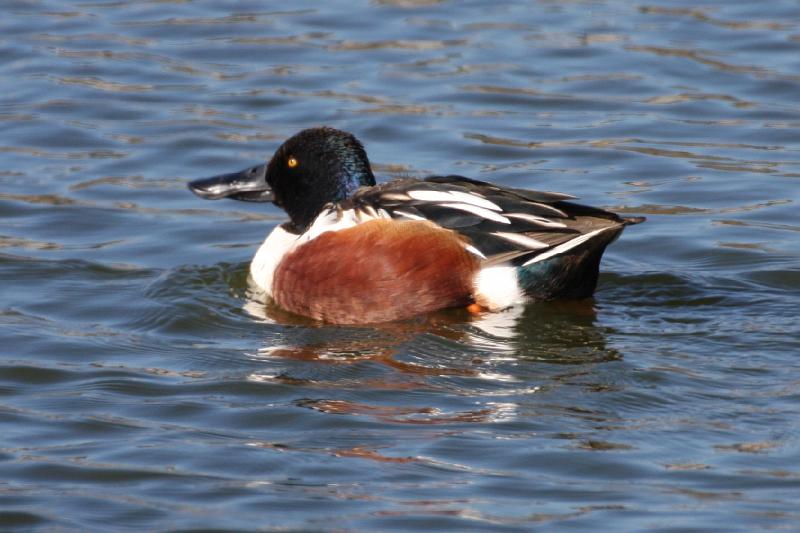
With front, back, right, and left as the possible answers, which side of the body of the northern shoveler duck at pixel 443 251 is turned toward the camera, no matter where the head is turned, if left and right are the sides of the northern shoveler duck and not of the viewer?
left
